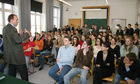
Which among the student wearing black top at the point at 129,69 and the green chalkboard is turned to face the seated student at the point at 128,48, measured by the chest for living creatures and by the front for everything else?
the green chalkboard

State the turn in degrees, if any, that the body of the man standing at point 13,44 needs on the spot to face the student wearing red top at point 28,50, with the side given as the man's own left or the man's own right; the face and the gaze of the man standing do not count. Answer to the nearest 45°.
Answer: approximately 90° to the man's own left

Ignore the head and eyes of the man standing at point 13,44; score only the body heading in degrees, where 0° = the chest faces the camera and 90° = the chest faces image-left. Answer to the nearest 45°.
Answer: approximately 270°

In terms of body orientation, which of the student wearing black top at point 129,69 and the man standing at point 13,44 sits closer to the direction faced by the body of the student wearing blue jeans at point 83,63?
the man standing

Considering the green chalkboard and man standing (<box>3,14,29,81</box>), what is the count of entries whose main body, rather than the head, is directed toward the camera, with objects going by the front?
1

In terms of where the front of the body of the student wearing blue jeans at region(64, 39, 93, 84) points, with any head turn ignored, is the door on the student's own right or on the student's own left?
on the student's own right

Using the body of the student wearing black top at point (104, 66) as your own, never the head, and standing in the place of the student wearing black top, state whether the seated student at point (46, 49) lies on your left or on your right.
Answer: on your right
